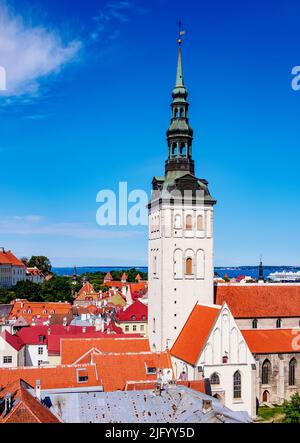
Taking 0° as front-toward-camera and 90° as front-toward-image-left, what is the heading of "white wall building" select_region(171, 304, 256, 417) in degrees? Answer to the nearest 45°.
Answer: approximately 315°
